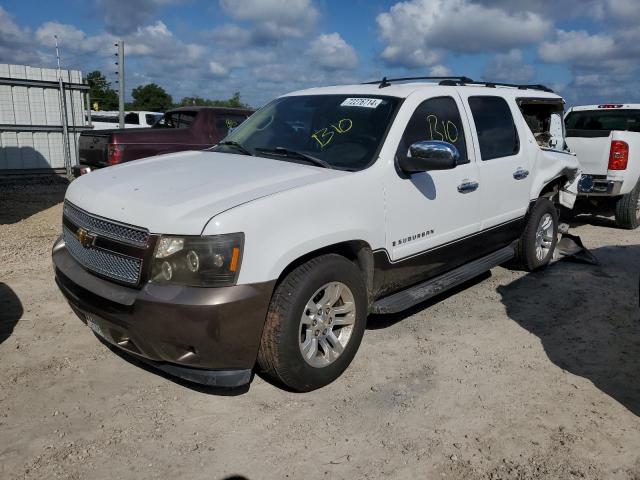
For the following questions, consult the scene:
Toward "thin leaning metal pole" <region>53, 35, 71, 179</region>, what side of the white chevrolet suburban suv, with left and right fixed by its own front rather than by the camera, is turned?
right

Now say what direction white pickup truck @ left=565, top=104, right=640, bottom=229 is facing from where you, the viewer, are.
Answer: facing away from the viewer and to the right of the viewer

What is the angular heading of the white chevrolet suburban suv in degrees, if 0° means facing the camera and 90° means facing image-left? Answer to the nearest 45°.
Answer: approximately 45°

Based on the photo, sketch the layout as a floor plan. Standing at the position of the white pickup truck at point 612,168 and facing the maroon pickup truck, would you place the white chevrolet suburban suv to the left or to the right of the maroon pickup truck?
left

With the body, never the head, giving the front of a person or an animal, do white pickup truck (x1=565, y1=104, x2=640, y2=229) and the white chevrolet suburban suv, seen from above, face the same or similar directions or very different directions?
very different directions

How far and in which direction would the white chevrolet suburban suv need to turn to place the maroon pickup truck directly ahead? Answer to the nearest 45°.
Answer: approximately 90° to its right

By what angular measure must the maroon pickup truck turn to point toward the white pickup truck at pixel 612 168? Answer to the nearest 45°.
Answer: approximately 90° to its right

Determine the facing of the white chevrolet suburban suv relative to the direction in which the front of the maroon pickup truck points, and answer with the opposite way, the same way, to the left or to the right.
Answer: the opposite way

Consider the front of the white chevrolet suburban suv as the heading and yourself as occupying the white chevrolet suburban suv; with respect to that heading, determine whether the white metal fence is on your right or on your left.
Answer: on your right

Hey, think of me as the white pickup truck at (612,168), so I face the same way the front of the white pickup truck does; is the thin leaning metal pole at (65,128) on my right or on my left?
on my left

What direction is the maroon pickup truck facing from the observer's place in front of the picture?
facing away from the viewer and to the right of the viewer

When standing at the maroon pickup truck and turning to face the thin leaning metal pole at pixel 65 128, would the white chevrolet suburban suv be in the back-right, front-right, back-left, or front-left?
back-left
